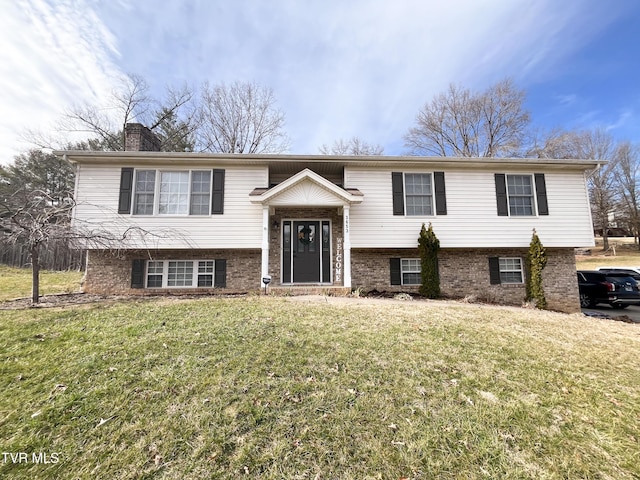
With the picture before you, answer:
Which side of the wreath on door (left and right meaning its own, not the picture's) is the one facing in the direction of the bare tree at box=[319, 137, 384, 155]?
back

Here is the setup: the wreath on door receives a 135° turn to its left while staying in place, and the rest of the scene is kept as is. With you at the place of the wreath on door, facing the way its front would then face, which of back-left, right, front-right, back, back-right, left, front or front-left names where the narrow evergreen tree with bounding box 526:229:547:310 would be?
front-right

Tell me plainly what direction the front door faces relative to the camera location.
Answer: facing the viewer

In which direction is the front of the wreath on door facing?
toward the camera

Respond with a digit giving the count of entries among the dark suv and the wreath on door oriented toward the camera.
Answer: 1

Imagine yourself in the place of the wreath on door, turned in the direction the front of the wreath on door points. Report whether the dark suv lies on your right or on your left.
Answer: on your left

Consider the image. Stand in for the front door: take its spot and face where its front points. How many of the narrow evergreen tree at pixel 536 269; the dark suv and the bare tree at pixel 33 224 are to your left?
2

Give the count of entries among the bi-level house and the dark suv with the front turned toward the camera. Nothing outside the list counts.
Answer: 1

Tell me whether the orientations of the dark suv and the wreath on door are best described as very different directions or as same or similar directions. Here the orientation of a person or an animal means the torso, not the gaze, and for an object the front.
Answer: very different directions

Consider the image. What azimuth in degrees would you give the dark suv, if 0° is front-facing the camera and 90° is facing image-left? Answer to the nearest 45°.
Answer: approximately 135°
